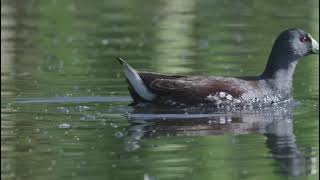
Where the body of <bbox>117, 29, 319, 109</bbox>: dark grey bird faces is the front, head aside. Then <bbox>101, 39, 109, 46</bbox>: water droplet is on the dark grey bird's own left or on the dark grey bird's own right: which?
on the dark grey bird's own left

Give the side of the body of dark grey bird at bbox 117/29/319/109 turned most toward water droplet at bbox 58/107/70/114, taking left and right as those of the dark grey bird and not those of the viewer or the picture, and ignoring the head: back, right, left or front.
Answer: back

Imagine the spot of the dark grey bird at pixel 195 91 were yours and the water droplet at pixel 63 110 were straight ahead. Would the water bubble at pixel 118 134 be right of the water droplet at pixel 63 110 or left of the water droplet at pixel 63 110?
left

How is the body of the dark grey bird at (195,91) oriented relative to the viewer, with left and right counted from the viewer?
facing to the right of the viewer

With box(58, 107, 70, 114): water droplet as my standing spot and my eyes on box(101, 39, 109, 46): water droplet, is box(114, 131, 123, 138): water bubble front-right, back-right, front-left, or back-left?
back-right

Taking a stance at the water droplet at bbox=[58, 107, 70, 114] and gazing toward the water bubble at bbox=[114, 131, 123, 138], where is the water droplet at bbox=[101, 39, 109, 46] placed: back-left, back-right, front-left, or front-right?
back-left
